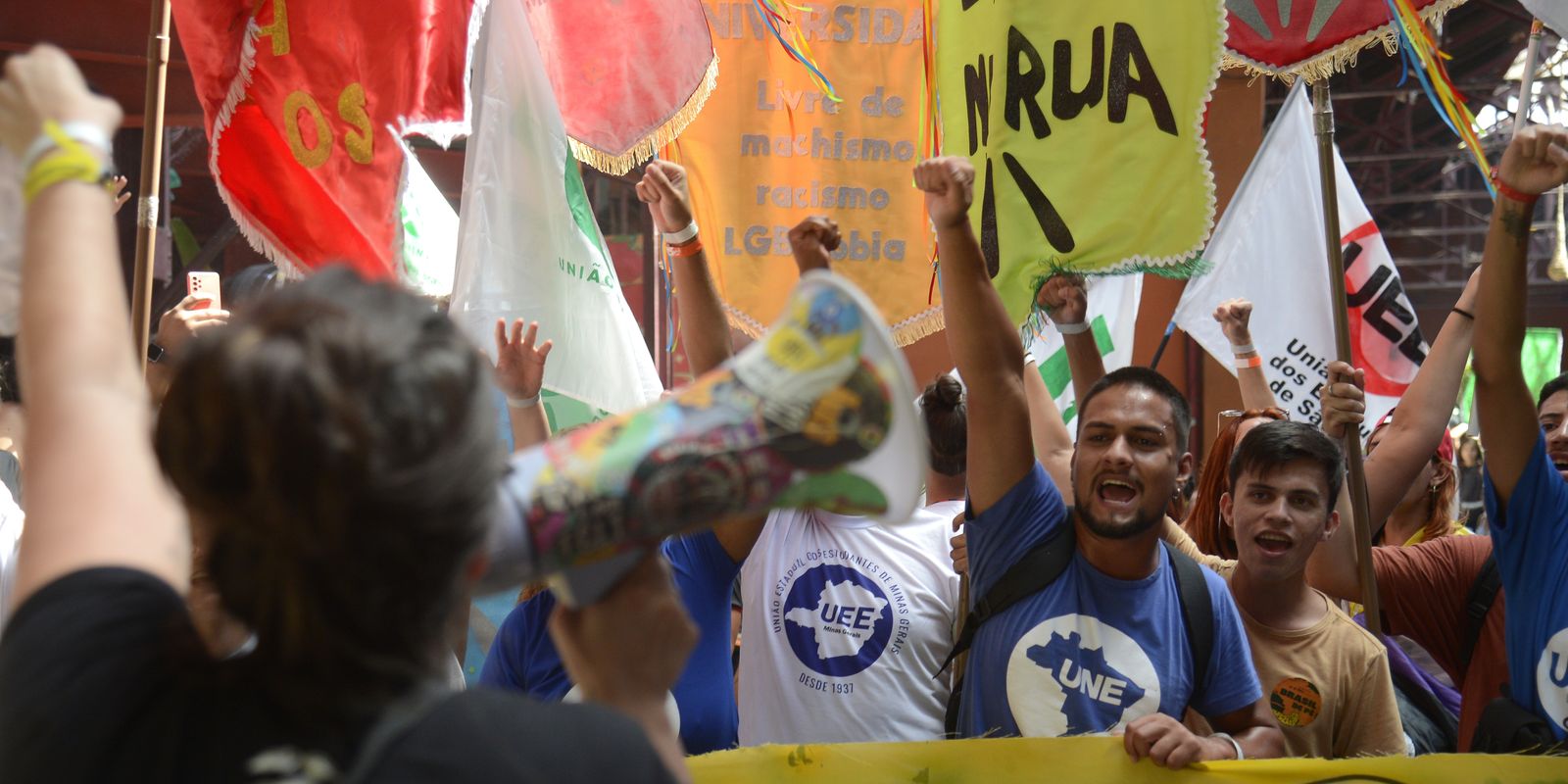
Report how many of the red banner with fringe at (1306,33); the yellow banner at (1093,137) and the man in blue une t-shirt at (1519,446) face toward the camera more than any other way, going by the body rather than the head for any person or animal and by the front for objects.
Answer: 3

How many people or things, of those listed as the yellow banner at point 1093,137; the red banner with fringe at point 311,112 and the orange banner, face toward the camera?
3

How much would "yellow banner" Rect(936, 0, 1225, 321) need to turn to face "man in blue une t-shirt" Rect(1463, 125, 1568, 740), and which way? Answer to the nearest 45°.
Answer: approximately 45° to its left

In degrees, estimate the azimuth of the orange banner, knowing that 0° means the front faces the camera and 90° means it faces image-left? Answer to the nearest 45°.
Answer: approximately 0°

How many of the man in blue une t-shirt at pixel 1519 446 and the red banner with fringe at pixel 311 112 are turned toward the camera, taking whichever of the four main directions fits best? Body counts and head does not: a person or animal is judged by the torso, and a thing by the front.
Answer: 2

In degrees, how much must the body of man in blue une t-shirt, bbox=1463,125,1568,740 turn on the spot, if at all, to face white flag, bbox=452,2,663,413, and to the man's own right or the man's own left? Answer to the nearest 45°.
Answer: approximately 90° to the man's own right

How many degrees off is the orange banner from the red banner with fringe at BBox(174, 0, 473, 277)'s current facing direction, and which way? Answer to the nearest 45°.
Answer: approximately 90° to its left

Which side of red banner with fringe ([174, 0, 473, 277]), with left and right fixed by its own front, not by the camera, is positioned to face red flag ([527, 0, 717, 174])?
left

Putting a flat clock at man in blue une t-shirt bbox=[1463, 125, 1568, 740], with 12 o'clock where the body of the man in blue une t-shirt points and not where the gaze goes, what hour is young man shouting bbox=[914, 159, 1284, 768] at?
The young man shouting is roughly at 2 o'clock from the man in blue une t-shirt.

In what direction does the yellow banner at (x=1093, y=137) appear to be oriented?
toward the camera

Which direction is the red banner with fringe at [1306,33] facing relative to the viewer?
toward the camera

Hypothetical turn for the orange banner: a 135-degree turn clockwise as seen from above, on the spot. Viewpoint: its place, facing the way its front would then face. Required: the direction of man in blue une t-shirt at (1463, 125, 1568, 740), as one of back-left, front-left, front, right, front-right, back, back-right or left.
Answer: back

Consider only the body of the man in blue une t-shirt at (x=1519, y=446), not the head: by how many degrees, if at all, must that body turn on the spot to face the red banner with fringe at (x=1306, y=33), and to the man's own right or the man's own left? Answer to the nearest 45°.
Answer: approximately 135° to the man's own right

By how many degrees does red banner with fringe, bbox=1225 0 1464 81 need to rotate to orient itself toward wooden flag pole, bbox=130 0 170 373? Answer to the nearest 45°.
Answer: approximately 45° to its right

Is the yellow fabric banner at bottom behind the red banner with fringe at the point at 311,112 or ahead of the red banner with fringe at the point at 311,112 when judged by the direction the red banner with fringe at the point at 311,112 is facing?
ahead
